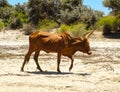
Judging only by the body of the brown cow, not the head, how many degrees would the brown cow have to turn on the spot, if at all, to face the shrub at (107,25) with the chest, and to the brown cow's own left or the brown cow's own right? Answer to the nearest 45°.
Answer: approximately 90° to the brown cow's own left

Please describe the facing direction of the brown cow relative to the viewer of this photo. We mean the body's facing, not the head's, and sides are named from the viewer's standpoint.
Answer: facing to the right of the viewer
